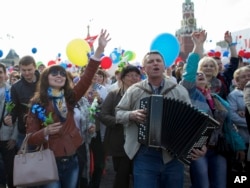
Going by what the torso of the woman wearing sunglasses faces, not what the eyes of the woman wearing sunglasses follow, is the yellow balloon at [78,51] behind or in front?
behind

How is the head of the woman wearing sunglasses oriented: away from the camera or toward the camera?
toward the camera

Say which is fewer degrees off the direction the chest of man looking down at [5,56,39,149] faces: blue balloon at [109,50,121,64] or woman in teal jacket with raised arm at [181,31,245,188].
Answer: the woman in teal jacket with raised arm

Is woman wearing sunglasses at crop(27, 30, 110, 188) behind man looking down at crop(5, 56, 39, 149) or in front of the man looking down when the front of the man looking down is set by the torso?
in front

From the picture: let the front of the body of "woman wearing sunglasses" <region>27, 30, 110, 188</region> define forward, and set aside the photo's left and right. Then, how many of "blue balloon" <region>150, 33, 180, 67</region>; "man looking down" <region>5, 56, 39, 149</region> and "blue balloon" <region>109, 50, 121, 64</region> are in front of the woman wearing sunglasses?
0

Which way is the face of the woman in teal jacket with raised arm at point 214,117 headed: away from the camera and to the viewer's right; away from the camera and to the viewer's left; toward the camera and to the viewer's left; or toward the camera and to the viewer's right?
toward the camera and to the viewer's left

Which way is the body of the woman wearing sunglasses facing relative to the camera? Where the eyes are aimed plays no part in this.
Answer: toward the camera

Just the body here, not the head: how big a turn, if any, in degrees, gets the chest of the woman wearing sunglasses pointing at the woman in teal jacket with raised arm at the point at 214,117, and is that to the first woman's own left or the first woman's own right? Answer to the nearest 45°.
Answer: approximately 90° to the first woman's own left

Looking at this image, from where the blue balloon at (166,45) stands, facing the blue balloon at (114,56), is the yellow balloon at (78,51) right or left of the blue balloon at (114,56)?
left

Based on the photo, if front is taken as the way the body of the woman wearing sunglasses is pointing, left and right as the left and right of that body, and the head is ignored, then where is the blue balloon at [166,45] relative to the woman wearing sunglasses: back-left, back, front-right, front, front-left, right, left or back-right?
back-left

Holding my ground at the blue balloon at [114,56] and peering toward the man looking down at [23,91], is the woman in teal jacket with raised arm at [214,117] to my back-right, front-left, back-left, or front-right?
front-left

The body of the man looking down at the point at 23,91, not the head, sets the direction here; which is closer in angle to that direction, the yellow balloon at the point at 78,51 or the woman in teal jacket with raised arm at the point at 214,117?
the woman in teal jacket with raised arm

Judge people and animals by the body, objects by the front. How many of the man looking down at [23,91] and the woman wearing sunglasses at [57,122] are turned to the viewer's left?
0
